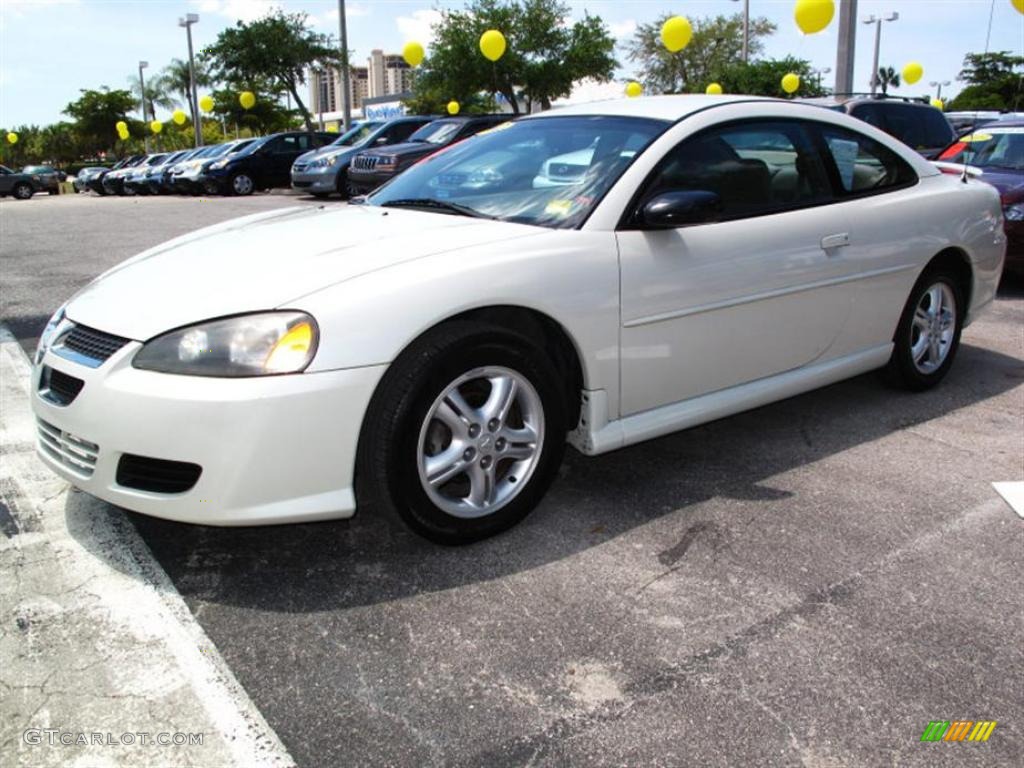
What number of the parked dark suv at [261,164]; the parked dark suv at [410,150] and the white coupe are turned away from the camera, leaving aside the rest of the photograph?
0

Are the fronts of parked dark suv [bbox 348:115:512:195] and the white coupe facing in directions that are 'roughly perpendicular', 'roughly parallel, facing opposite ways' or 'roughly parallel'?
roughly parallel

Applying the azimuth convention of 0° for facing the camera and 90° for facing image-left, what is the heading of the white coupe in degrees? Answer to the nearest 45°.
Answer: approximately 45°

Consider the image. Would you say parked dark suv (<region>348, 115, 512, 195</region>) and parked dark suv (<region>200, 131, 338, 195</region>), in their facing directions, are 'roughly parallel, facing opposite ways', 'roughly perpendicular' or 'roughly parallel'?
roughly parallel

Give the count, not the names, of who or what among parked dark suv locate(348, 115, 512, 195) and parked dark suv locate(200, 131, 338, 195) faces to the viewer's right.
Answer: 0

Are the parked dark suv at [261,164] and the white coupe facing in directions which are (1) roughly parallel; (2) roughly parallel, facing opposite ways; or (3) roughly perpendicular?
roughly parallel

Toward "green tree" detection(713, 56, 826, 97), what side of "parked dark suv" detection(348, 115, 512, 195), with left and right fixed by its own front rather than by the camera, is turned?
back

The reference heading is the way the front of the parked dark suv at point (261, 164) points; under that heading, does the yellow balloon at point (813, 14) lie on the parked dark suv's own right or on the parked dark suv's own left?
on the parked dark suv's own left

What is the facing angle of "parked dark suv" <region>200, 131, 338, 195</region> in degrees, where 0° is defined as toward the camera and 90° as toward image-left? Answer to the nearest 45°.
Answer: approximately 45°

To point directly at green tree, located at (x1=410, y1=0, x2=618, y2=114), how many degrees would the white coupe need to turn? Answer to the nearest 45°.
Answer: approximately 135° to its right

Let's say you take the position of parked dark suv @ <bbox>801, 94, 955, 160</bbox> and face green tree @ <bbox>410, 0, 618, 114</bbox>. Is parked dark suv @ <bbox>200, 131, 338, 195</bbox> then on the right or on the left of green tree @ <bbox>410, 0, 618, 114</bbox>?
left

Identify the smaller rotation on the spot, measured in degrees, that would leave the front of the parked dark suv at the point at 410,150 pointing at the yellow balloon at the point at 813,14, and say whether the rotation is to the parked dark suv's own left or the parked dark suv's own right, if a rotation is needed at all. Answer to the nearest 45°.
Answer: approximately 135° to the parked dark suv's own left

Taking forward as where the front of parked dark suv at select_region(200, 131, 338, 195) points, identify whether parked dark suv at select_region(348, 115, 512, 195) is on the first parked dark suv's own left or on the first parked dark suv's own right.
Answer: on the first parked dark suv's own left

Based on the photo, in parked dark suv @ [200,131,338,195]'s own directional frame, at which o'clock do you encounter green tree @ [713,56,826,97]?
The green tree is roughly at 6 o'clock from the parked dark suv.
